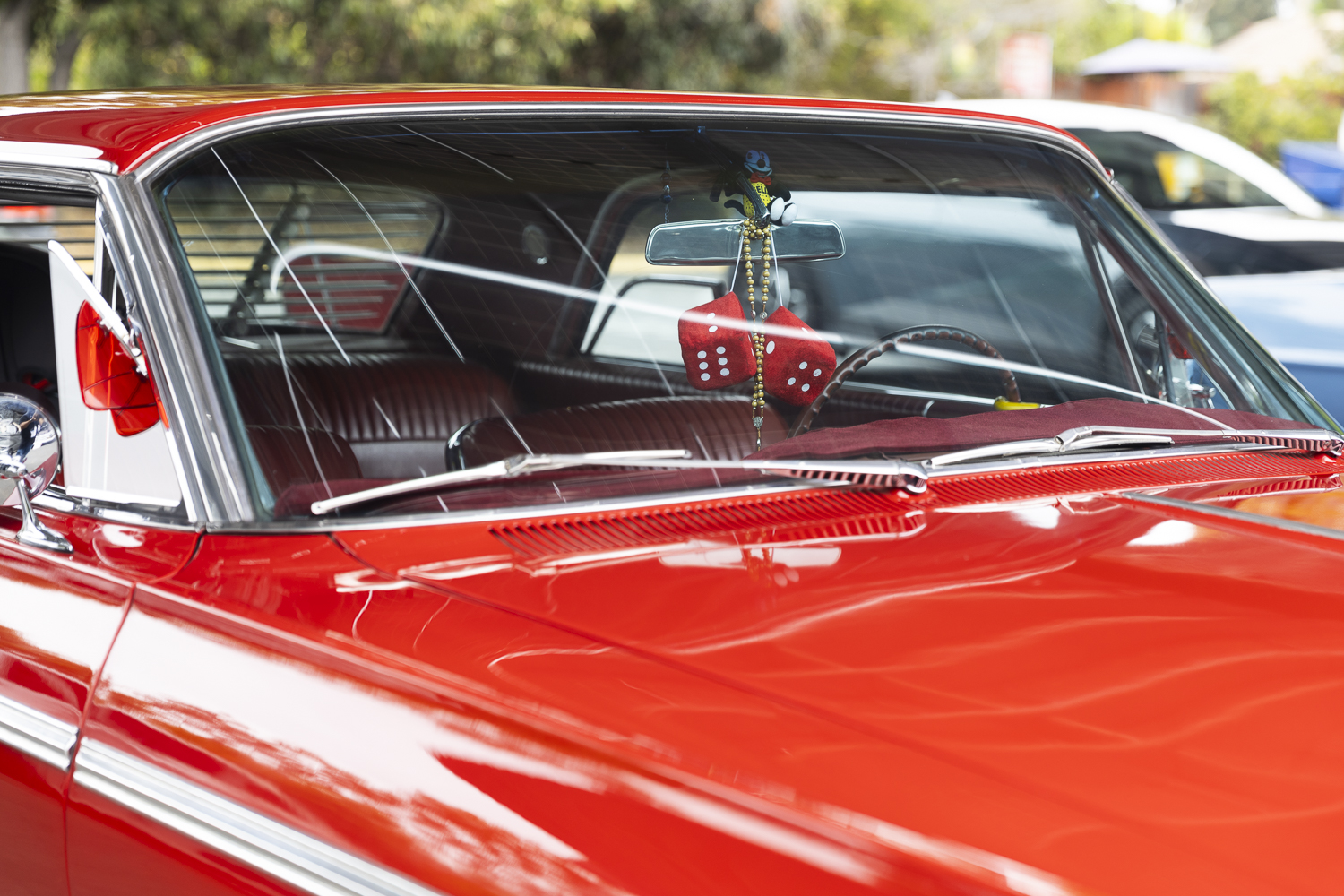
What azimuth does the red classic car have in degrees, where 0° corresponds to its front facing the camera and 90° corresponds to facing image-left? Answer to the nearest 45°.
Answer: approximately 315°

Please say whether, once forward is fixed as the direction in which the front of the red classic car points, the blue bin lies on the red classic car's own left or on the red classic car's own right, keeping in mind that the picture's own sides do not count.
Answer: on the red classic car's own left
